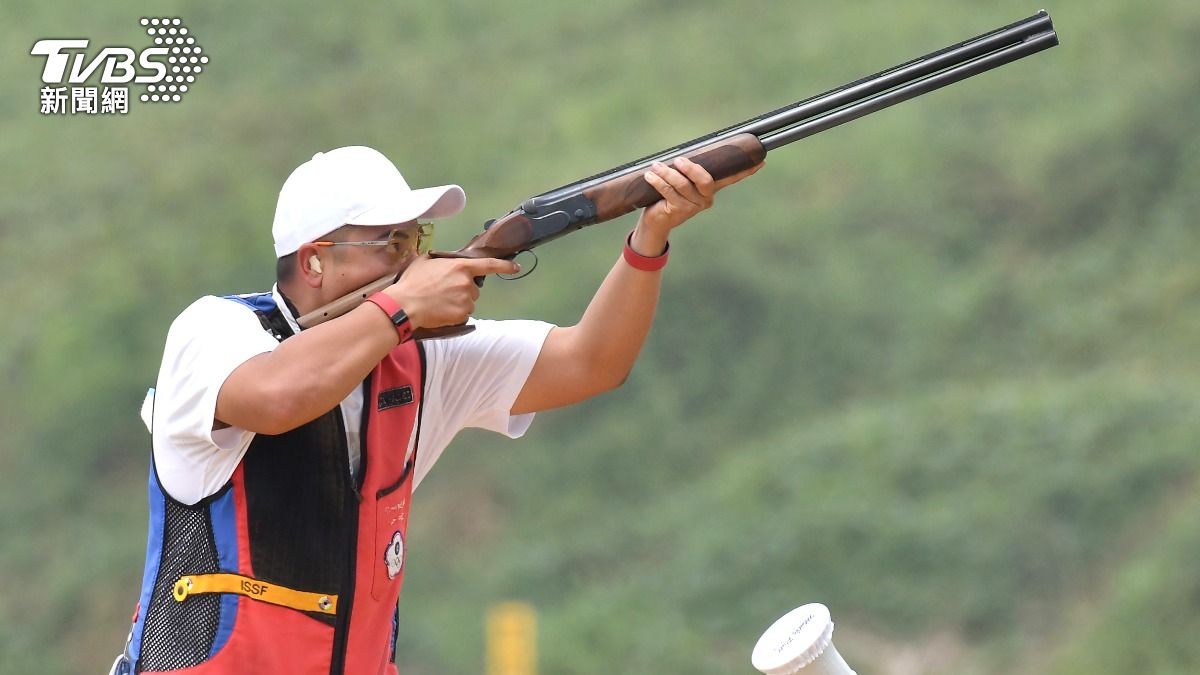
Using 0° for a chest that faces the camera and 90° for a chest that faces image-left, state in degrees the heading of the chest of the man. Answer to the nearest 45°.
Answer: approximately 315°

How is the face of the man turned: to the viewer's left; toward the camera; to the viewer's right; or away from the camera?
to the viewer's right

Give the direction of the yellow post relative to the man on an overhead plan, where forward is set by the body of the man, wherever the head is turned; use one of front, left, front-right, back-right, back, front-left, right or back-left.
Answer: back-left
